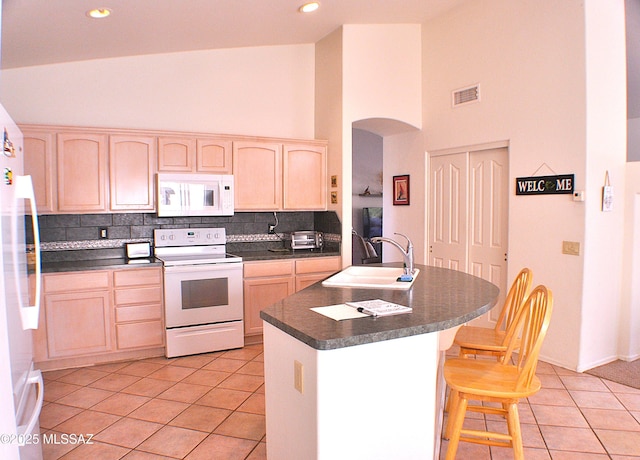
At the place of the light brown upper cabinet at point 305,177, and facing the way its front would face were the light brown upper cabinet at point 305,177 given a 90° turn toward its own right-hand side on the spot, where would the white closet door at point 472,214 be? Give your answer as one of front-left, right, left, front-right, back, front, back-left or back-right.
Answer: back

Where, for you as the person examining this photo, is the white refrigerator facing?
facing to the right of the viewer

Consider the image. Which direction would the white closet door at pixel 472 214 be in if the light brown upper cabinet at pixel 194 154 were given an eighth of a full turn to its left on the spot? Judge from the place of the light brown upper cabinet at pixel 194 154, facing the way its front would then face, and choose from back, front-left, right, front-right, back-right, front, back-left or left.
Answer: front-left

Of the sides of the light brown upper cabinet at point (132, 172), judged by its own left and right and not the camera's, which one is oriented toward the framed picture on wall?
left

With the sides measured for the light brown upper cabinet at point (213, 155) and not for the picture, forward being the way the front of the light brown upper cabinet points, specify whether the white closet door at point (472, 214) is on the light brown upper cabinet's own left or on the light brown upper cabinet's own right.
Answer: on the light brown upper cabinet's own left

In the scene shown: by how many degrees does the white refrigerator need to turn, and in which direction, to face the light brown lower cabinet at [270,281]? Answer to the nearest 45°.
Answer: approximately 45° to its left
